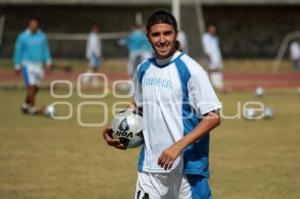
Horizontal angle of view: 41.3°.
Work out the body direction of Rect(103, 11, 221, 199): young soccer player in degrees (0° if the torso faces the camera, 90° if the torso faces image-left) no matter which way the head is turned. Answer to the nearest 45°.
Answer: approximately 45°

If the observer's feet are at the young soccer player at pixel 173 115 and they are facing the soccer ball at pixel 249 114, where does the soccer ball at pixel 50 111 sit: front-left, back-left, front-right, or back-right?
front-left

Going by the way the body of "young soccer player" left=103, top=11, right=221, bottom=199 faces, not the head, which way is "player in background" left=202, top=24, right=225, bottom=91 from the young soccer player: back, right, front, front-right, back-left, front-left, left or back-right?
back-right

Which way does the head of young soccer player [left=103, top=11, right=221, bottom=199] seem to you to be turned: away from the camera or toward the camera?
toward the camera

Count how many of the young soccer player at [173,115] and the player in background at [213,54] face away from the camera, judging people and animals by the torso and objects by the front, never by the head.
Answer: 0

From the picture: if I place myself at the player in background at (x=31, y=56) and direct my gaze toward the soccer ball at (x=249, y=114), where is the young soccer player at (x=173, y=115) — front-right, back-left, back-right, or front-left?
front-right
